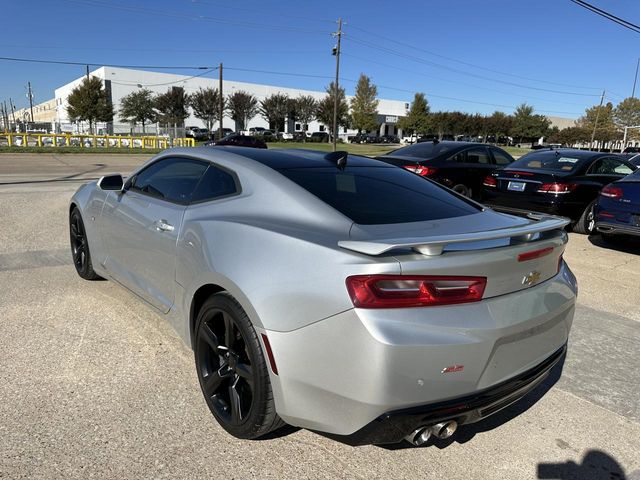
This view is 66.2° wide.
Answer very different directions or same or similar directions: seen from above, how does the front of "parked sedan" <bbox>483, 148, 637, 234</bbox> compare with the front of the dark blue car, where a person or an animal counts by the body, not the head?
same or similar directions

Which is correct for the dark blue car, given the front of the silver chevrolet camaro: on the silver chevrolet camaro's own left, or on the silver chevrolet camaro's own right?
on the silver chevrolet camaro's own right

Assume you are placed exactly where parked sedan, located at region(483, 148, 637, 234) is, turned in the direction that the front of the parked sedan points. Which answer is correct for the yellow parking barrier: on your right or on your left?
on your left

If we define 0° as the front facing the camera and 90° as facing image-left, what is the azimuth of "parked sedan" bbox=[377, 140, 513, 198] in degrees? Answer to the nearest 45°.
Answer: approximately 225°

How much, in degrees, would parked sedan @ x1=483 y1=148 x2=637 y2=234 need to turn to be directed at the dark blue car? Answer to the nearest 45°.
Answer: approximately 90° to its right

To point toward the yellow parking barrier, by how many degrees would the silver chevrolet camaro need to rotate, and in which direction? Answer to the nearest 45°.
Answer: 0° — it already faces it

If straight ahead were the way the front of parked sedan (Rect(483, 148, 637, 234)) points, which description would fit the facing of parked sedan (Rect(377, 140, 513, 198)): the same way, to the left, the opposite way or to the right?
the same way

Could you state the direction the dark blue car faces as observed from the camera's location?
facing away from the viewer and to the right of the viewer

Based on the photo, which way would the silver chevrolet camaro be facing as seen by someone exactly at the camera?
facing away from the viewer and to the left of the viewer

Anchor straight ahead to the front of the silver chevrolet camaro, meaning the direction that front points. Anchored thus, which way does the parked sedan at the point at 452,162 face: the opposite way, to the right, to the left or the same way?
to the right

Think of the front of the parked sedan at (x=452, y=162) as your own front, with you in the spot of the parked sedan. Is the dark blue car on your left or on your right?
on your right

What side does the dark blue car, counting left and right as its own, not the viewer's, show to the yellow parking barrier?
left

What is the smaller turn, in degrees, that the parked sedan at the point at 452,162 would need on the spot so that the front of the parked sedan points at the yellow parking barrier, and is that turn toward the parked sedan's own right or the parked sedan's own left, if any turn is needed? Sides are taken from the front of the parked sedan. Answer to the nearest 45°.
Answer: approximately 90° to the parked sedan's own left

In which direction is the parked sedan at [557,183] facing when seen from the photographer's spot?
facing away from the viewer and to the right of the viewer

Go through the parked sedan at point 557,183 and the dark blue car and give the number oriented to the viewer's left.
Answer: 0

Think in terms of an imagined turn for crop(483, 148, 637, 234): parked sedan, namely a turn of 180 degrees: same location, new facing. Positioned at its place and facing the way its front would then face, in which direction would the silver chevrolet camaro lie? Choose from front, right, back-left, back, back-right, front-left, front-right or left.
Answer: front-left

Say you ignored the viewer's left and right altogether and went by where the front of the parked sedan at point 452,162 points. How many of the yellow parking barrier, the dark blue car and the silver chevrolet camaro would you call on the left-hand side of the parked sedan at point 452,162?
1

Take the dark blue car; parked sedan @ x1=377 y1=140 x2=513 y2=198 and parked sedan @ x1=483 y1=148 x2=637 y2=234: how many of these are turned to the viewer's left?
0

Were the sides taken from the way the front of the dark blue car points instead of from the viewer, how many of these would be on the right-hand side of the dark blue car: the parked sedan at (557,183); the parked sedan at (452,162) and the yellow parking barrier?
0
